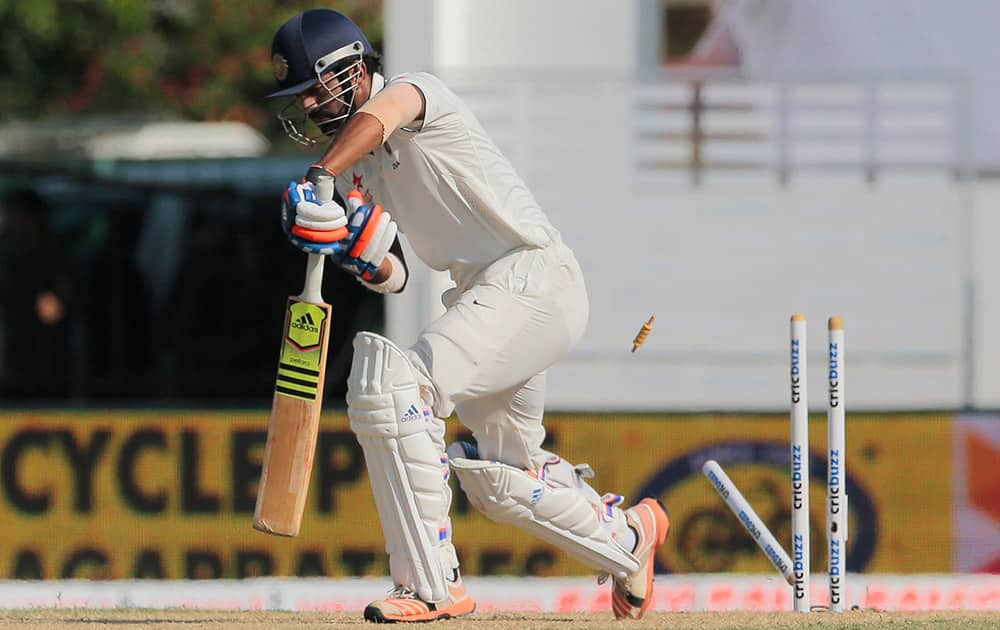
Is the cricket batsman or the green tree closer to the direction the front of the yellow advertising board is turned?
the cricket batsman

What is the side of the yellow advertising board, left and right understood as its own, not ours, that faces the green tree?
back

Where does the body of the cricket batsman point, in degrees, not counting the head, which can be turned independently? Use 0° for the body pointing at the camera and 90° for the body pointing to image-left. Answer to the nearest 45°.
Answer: approximately 90°

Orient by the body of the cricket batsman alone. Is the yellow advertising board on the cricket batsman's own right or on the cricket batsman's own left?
on the cricket batsman's own right

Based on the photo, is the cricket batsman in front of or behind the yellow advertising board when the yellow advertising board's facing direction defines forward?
in front

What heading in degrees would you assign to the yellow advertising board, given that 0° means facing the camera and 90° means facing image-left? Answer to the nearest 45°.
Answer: approximately 0°
